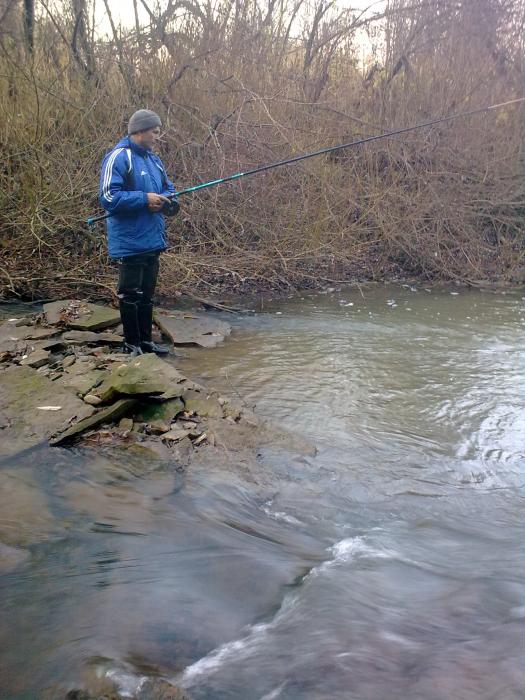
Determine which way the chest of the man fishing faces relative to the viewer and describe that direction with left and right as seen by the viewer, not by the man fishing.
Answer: facing the viewer and to the right of the viewer

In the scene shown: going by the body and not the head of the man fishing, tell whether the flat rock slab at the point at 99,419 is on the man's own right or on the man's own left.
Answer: on the man's own right

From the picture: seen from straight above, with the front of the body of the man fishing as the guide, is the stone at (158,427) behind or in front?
in front

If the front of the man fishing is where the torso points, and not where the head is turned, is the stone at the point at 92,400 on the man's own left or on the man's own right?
on the man's own right

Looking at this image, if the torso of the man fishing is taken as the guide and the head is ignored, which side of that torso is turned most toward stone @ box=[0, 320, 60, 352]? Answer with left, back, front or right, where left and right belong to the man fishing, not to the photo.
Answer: back

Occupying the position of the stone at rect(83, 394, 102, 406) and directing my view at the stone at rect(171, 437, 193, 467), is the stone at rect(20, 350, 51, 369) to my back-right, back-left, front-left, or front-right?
back-left

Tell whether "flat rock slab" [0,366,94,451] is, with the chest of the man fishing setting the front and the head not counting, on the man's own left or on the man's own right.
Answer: on the man's own right

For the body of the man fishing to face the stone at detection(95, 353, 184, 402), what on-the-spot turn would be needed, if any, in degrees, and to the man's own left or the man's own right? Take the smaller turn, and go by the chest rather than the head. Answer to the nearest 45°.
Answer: approximately 45° to the man's own right

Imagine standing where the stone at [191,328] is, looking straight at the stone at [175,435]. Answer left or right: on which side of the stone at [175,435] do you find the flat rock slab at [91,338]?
right

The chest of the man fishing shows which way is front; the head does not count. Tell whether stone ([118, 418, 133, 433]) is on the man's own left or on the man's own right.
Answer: on the man's own right
